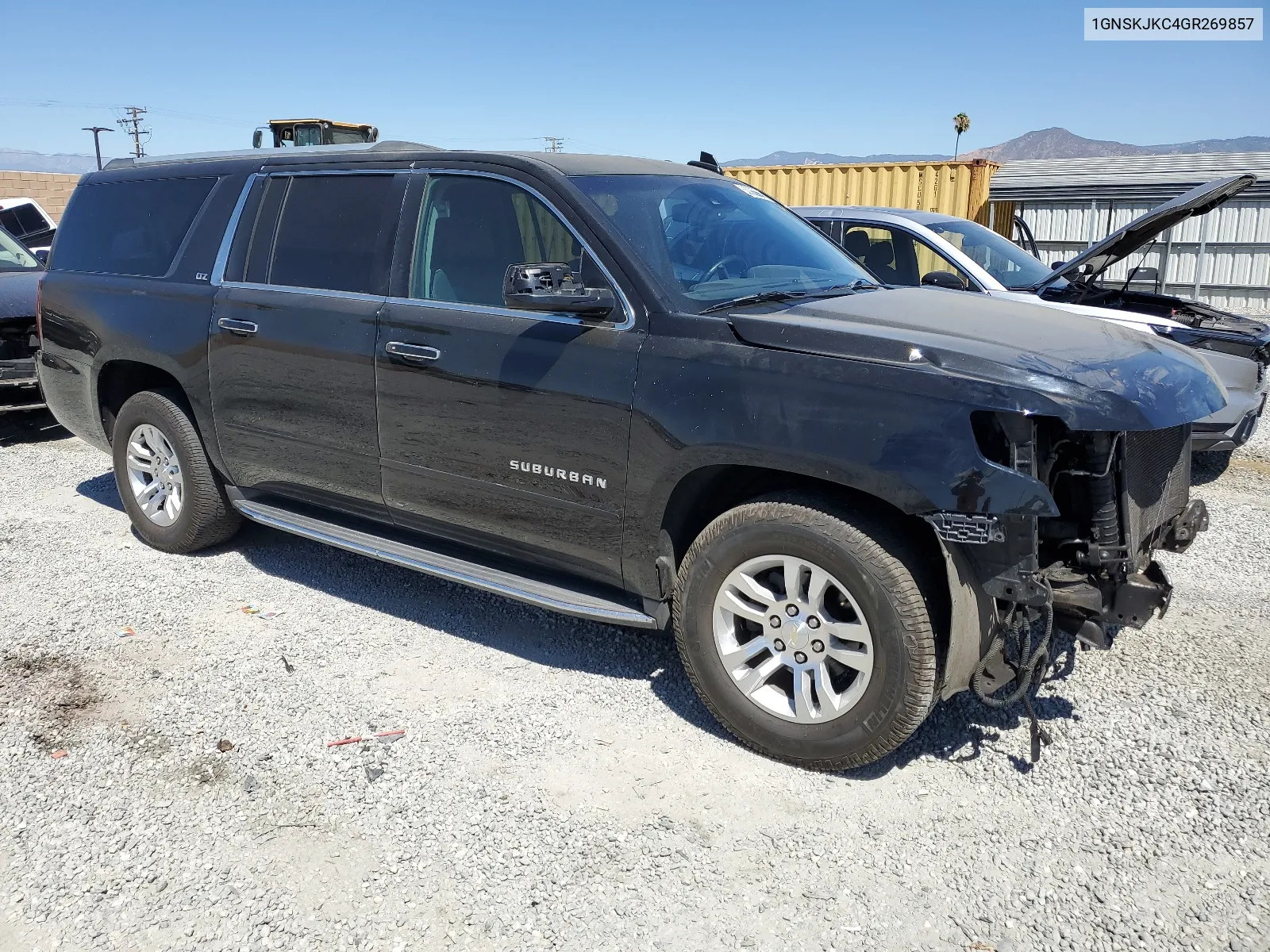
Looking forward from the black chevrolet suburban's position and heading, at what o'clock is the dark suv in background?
The dark suv in background is roughly at 6 o'clock from the black chevrolet suburban.

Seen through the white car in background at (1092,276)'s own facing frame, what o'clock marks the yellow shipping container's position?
The yellow shipping container is roughly at 7 o'clock from the white car in background.

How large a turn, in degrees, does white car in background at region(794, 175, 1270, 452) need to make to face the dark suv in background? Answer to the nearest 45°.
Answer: approximately 135° to its right

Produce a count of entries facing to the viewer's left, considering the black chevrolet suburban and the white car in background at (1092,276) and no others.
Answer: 0
